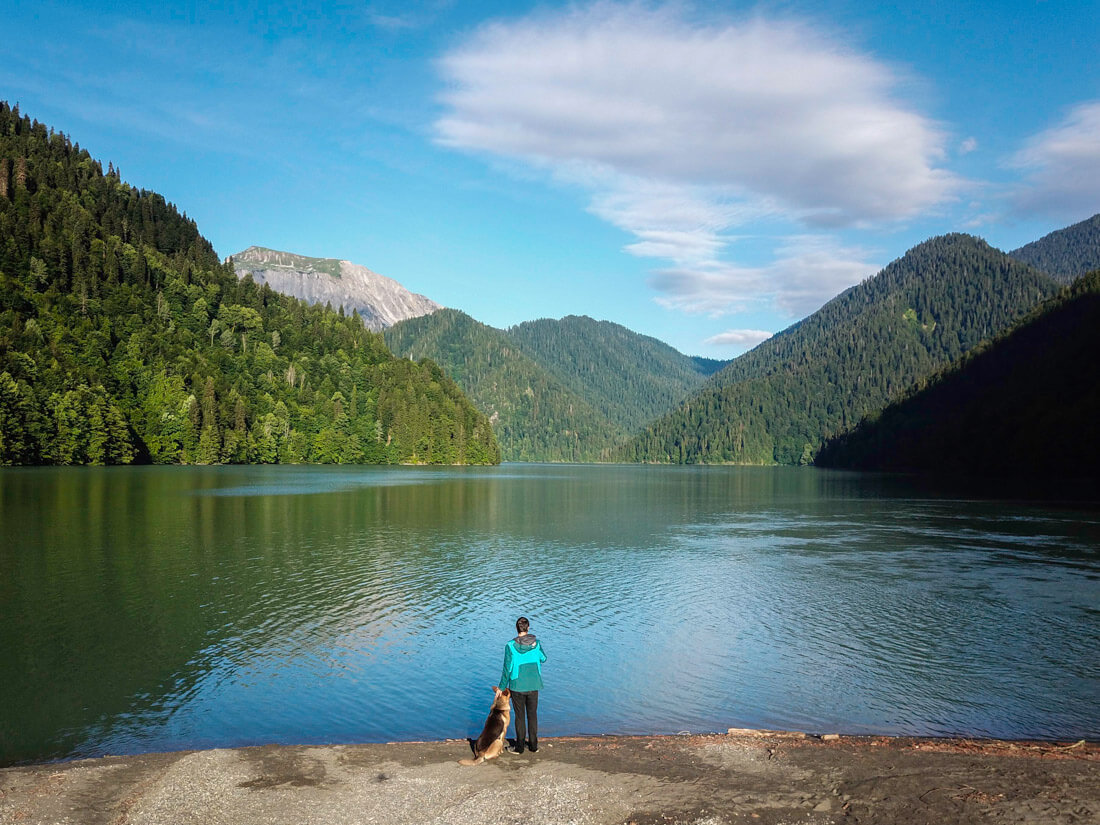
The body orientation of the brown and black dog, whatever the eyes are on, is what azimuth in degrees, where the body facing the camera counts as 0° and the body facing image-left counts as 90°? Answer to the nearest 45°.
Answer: approximately 225°
